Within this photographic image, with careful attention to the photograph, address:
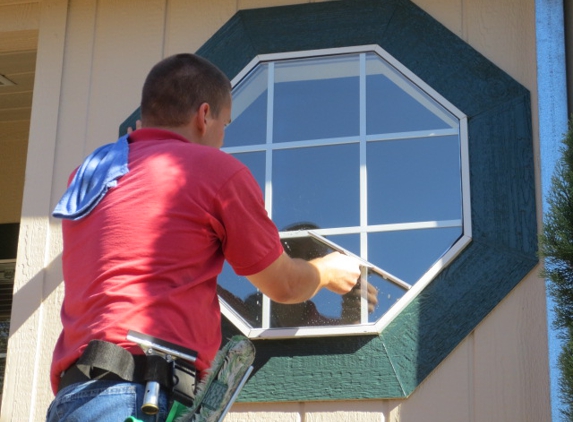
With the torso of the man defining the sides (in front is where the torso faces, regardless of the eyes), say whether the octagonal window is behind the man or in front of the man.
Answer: in front

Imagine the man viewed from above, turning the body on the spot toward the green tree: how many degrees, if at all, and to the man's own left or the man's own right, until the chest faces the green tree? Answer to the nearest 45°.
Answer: approximately 45° to the man's own right

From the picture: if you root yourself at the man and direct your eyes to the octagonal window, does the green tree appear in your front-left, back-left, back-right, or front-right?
front-right

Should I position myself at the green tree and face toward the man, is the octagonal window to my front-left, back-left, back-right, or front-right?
front-right

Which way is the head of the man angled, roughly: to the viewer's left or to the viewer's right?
to the viewer's right

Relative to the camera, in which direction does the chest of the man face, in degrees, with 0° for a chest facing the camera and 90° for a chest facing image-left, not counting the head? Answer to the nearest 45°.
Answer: approximately 225°
